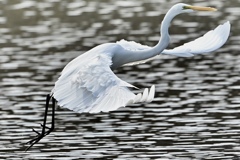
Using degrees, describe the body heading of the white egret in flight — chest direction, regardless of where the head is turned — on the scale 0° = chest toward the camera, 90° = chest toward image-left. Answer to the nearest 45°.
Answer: approximately 270°
